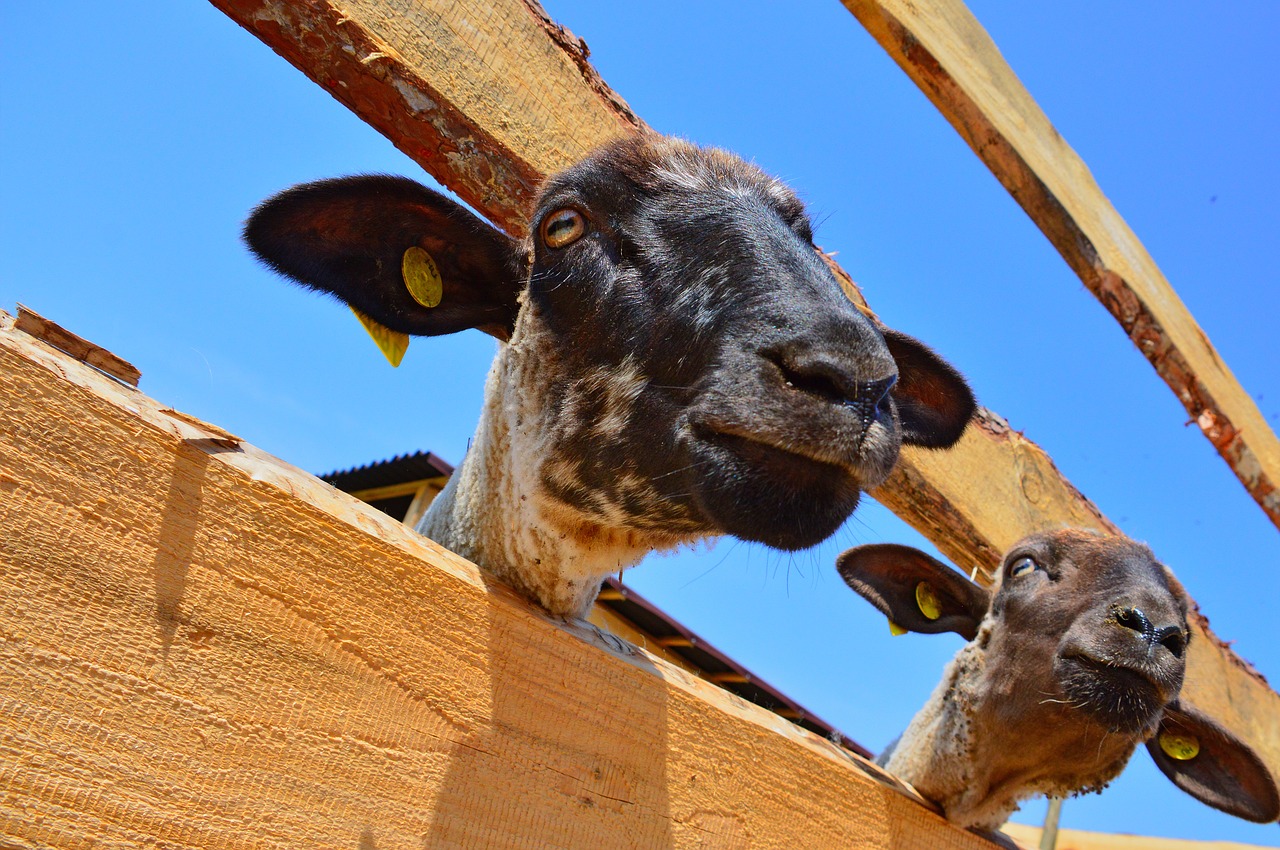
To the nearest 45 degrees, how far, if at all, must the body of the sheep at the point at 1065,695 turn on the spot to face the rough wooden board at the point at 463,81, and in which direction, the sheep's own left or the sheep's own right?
approximately 90° to the sheep's own right

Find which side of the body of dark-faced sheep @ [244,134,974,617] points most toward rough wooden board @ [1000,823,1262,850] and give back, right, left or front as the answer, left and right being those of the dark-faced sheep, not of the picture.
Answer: left

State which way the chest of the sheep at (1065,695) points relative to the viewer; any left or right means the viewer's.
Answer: facing the viewer and to the right of the viewer

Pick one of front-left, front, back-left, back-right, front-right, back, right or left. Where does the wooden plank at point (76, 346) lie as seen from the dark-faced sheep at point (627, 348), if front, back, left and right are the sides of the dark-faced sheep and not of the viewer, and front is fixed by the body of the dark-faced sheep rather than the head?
right

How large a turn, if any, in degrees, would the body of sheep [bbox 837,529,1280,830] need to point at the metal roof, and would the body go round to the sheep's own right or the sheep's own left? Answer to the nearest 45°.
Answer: approximately 180°

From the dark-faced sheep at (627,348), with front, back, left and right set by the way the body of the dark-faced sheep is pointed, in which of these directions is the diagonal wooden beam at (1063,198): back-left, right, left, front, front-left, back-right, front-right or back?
left

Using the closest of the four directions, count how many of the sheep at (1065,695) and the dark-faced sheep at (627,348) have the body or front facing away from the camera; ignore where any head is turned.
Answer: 0

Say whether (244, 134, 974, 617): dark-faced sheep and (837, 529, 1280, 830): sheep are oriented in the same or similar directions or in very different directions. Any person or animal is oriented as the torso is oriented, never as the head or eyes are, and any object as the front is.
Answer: same or similar directions

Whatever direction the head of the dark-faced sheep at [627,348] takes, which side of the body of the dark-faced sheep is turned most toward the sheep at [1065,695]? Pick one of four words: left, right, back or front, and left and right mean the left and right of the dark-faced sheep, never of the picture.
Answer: left
